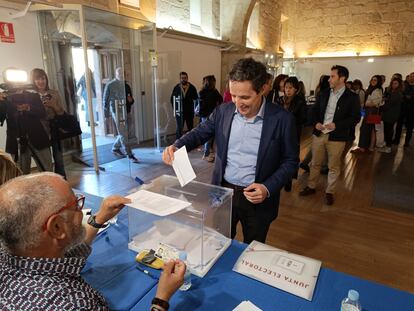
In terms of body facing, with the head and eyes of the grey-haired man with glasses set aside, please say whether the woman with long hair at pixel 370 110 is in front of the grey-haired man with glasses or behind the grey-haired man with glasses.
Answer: in front

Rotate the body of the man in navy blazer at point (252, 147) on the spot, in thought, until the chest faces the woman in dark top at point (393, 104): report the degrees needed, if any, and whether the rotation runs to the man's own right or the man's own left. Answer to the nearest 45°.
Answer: approximately 180°

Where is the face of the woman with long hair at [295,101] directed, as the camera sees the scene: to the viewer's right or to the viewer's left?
to the viewer's left

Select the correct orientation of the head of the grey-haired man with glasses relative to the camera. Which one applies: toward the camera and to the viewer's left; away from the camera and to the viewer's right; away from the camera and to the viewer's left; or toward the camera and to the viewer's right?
away from the camera and to the viewer's right

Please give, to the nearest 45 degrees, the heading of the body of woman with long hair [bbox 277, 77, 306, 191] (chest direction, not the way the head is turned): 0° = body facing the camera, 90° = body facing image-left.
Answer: approximately 45°

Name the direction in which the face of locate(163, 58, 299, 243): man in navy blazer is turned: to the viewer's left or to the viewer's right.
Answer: to the viewer's left

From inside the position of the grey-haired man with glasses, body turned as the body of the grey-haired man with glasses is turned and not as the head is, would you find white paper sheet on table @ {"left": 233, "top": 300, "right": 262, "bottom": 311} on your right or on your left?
on your right

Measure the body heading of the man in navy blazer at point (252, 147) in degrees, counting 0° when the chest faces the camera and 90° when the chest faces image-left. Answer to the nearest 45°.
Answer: approximately 45°

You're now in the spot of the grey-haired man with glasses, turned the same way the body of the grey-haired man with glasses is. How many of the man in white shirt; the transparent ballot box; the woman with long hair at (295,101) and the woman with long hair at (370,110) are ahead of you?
4

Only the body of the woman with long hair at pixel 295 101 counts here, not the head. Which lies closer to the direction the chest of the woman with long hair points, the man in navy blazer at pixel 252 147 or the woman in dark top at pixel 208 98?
the man in navy blazer
